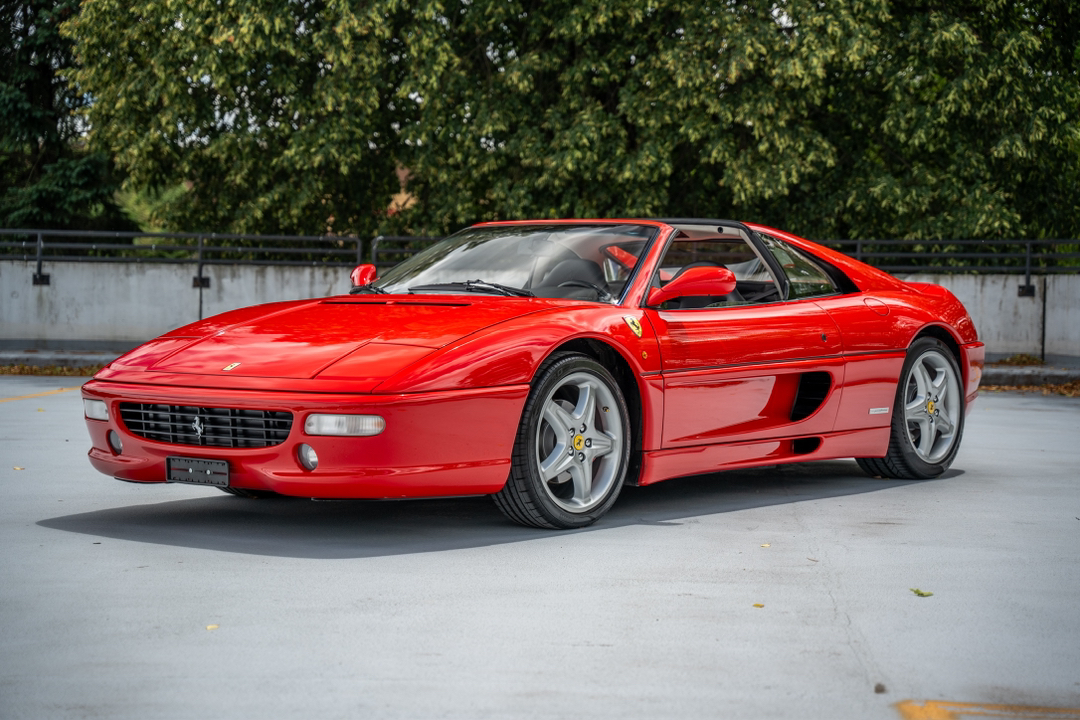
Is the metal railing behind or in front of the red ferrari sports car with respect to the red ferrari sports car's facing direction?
behind

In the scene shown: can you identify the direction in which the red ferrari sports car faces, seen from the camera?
facing the viewer and to the left of the viewer

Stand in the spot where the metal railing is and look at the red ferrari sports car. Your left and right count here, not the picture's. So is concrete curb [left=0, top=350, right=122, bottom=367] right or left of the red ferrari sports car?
right

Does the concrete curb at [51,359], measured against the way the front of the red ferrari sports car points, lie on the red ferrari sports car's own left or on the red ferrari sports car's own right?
on the red ferrari sports car's own right

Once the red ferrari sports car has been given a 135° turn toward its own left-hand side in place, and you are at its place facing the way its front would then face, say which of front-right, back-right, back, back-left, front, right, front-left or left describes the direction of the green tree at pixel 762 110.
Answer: left

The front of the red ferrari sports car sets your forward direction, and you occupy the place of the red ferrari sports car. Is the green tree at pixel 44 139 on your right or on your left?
on your right

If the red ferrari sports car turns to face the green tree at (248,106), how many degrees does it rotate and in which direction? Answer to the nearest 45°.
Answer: approximately 135° to its right
